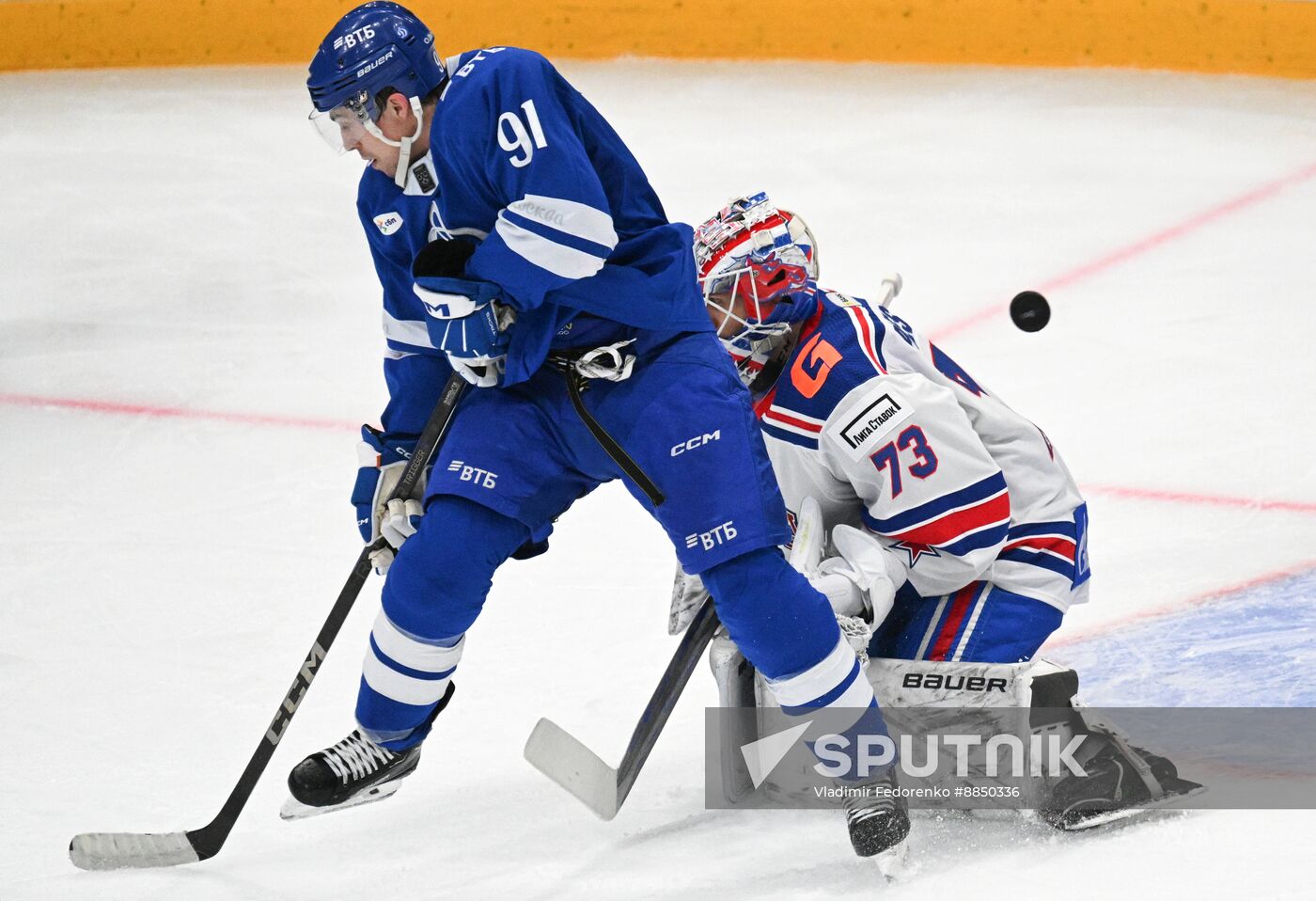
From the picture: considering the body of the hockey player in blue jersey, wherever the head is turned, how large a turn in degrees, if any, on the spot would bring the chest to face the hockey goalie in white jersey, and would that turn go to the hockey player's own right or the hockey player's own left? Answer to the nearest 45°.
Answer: approximately 135° to the hockey player's own left

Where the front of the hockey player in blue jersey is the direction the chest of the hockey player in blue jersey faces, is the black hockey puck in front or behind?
behind

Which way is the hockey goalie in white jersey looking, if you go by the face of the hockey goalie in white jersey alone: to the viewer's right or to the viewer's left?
to the viewer's left

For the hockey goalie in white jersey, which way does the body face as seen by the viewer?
to the viewer's left

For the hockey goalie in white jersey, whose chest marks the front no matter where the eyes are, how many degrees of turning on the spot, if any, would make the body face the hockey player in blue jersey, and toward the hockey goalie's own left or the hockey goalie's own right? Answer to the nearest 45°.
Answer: approximately 45° to the hockey goalie's own left
